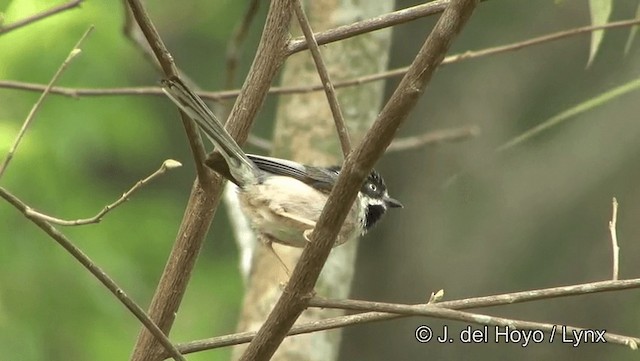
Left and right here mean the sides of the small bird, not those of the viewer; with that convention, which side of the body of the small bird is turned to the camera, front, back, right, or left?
right

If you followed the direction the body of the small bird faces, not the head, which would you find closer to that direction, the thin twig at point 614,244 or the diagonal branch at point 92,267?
the thin twig

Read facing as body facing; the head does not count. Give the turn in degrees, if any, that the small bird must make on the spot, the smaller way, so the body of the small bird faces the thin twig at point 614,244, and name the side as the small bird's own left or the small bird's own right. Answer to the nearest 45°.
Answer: approximately 45° to the small bird's own right

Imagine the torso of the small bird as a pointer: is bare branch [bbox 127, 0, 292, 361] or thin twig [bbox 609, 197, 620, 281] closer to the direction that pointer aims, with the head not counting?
the thin twig

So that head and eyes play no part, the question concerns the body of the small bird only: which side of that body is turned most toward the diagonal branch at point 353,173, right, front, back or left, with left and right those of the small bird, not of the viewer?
front
